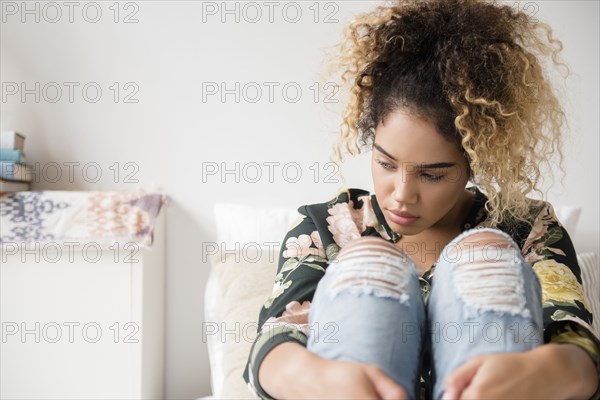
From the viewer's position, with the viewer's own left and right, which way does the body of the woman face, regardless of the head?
facing the viewer

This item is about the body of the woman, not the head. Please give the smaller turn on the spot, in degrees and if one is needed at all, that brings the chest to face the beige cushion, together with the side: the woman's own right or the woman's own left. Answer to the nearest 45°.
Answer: approximately 135° to the woman's own right

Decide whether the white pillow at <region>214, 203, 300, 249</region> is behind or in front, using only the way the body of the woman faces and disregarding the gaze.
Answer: behind

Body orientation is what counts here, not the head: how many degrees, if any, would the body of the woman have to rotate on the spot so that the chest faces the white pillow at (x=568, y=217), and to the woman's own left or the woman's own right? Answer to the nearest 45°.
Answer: approximately 135° to the woman's own left

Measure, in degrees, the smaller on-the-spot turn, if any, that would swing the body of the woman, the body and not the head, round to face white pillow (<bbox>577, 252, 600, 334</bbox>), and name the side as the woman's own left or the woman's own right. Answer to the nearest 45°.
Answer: approximately 135° to the woman's own left

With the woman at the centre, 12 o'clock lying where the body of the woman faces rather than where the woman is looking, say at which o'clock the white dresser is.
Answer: The white dresser is roughly at 4 o'clock from the woman.

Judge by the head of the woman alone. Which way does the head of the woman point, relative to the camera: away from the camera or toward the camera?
toward the camera

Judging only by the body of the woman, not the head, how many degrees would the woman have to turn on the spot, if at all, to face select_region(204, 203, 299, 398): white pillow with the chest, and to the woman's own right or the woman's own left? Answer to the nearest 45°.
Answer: approximately 135° to the woman's own right
